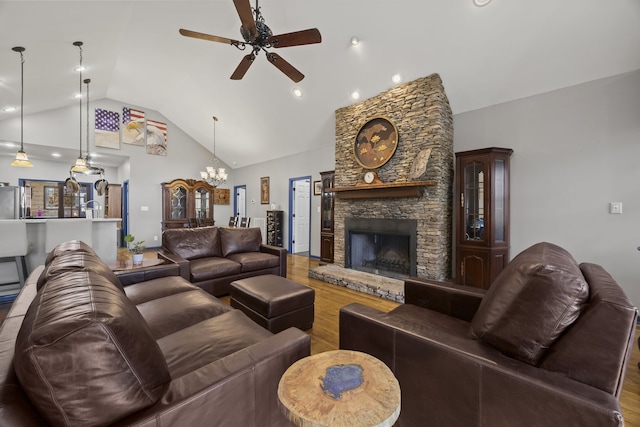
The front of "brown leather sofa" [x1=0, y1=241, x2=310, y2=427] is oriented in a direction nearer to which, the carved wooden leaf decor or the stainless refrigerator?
the carved wooden leaf decor

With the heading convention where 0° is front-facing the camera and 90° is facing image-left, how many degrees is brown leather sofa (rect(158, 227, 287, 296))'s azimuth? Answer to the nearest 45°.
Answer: approximately 315°
